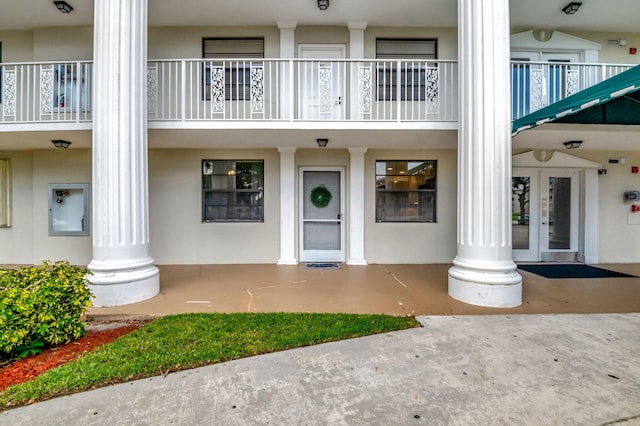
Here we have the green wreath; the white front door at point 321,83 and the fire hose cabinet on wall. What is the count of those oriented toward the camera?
3

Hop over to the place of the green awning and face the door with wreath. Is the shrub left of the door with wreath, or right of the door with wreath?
left

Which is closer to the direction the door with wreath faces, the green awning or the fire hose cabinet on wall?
the green awning

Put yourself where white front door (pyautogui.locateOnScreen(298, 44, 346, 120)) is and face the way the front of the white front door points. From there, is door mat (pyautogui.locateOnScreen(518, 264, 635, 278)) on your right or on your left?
on your left

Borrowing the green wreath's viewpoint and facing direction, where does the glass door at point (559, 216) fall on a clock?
The glass door is roughly at 9 o'clock from the green wreath.

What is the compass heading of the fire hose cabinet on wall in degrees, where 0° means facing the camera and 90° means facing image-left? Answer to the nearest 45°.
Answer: approximately 0°

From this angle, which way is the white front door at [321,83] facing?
toward the camera

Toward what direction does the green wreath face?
toward the camera

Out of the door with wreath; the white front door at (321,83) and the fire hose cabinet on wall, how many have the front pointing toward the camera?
3

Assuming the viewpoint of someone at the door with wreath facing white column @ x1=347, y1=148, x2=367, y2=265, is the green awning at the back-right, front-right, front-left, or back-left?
front-right

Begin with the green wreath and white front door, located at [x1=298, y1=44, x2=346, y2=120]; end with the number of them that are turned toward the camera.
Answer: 2

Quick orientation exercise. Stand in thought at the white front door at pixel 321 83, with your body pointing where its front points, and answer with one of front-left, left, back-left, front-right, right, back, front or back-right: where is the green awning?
front-left
